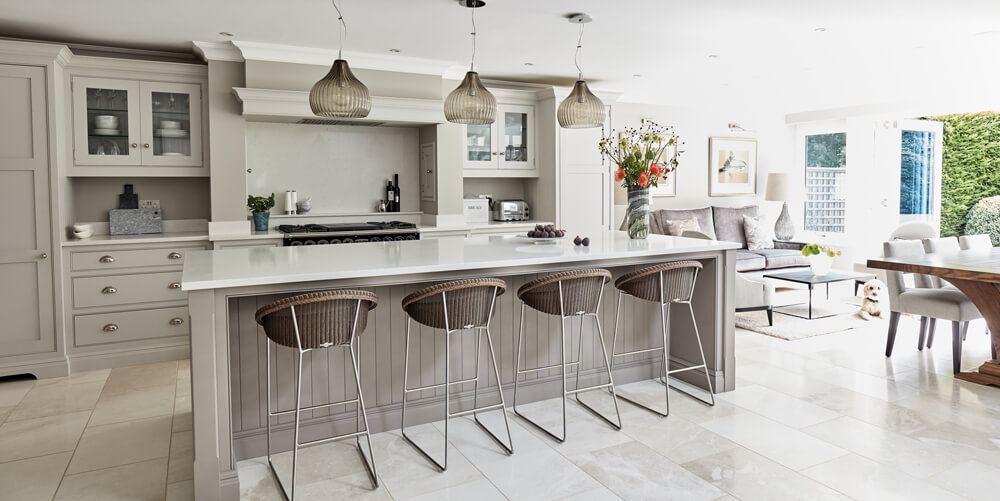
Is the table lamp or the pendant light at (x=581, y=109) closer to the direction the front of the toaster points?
the pendant light

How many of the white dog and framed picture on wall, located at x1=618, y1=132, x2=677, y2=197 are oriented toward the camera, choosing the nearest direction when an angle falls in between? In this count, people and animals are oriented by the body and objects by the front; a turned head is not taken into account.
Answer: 2

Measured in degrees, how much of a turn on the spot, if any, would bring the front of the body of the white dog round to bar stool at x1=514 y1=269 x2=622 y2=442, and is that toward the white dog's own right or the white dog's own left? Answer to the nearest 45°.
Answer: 0° — it already faces it

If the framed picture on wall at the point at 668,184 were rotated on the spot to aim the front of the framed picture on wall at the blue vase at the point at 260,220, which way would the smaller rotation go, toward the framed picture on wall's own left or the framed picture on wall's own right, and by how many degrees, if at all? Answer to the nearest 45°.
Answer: approximately 45° to the framed picture on wall's own right

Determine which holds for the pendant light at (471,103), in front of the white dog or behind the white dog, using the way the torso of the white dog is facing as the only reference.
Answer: in front

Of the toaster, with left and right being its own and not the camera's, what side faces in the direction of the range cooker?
right

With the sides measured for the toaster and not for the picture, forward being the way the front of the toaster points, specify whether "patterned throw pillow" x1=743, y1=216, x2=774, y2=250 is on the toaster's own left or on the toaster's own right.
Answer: on the toaster's own left

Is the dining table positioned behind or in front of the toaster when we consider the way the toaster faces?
in front
